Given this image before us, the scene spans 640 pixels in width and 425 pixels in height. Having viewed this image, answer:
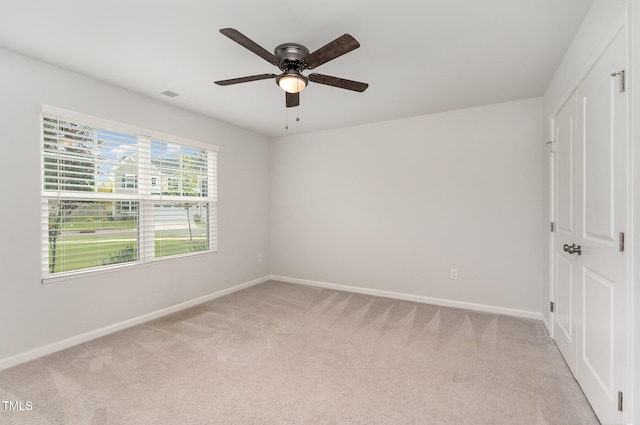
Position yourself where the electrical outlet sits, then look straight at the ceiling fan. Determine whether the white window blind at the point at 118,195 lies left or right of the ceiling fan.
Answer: right

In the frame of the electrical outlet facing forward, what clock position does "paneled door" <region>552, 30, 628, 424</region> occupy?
The paneled door is roughly at 11 o'clock from the electrical outlet.

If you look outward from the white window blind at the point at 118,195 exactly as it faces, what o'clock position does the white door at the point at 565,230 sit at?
The white door is roughly at 12 o'clock from the white window blind.

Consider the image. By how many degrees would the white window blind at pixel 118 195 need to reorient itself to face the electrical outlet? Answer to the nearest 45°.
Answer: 0° — it already faces it

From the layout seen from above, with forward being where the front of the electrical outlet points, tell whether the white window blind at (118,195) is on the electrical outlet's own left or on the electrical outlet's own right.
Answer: on the electrical outlet's own right

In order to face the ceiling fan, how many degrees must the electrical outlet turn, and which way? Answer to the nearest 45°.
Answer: approximately 45° to its right

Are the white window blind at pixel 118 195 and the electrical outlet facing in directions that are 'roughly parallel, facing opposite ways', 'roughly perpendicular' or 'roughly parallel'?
roughly perpendicular

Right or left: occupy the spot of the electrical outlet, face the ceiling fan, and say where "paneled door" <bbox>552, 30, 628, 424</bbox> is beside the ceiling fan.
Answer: left

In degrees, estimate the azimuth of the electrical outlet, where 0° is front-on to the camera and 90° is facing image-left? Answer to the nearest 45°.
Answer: approximately 0°

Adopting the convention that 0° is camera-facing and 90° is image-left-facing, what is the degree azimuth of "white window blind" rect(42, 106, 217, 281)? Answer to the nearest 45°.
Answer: approximately 315°
